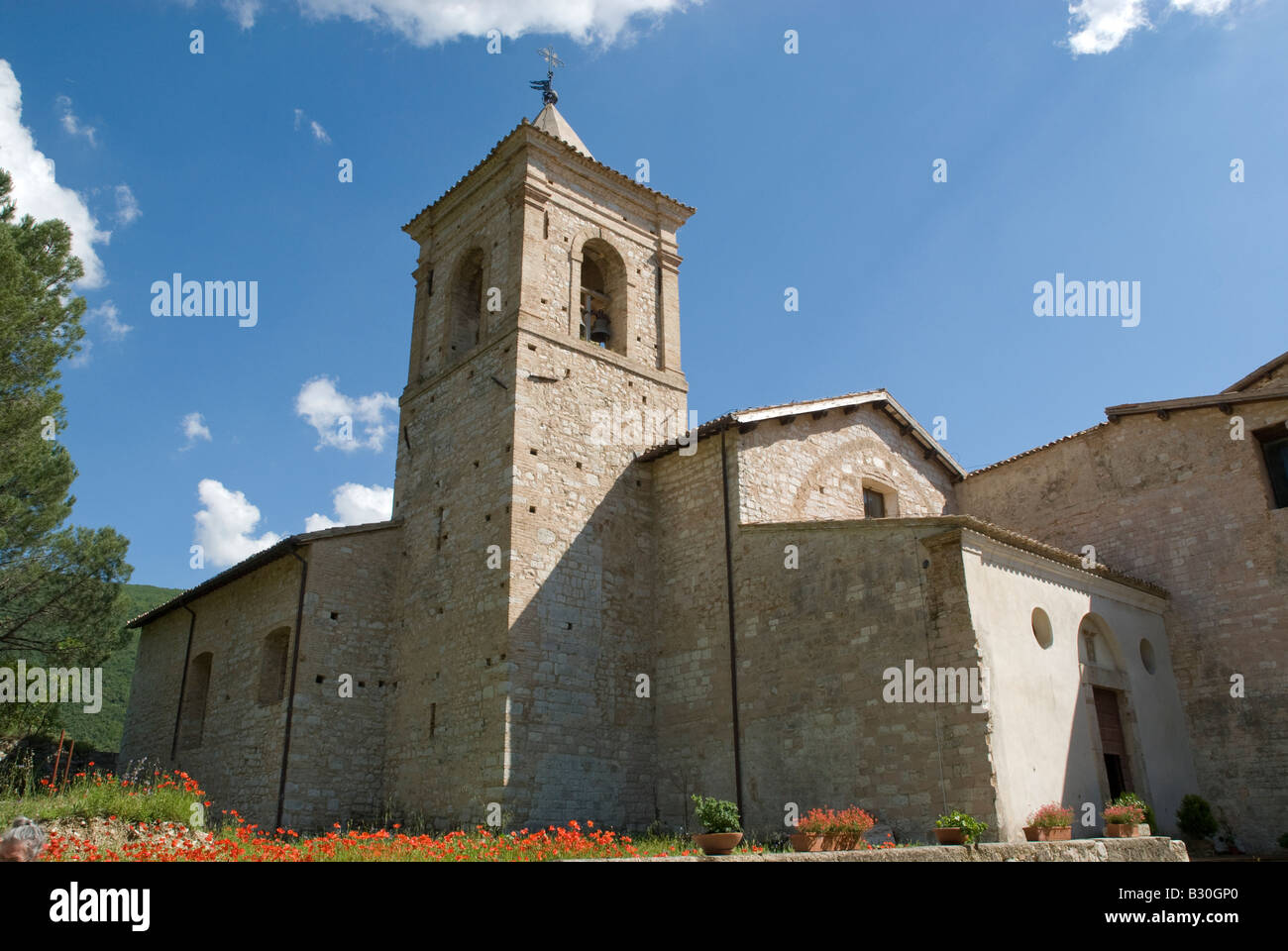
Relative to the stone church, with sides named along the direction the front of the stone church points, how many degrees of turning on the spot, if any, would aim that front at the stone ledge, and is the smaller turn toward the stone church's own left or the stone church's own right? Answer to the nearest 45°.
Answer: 0° — it already faces it

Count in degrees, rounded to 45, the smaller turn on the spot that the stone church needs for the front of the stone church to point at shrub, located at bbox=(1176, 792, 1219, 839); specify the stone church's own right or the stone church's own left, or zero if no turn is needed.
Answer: approximately 45° to the stone church's own left

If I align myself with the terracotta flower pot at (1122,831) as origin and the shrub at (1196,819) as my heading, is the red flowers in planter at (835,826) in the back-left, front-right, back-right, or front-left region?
back-left

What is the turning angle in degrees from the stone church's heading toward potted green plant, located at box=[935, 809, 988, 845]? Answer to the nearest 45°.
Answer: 0° — it already faces it

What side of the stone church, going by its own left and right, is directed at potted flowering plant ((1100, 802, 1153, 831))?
front

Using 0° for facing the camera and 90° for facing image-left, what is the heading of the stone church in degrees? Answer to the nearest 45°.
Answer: approximately 315°
